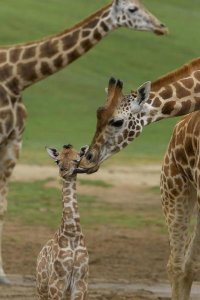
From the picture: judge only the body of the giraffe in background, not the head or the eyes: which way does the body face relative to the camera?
to the viewer's right

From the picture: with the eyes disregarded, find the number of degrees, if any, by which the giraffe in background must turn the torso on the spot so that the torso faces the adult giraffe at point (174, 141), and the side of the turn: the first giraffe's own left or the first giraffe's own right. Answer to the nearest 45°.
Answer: approximately 45° to the first giraffe's own right

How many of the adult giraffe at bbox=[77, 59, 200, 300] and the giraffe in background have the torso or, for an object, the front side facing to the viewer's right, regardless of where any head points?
1

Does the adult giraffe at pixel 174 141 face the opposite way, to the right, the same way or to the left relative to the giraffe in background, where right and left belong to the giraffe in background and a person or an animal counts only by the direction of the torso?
the opposite way

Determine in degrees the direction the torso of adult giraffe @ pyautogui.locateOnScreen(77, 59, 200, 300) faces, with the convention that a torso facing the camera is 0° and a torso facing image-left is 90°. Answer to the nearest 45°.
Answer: approximately 90°
